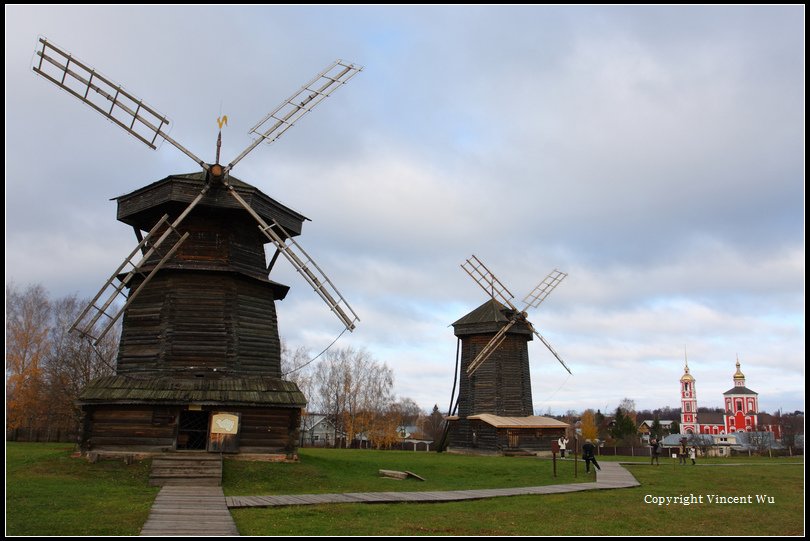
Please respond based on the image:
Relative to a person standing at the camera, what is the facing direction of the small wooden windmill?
facing the viewer and to the right of the viewer

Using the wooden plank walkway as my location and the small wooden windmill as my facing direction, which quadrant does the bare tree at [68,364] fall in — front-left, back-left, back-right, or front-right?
front-left

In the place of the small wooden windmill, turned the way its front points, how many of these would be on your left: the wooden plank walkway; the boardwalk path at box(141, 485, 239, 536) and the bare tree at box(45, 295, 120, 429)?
0

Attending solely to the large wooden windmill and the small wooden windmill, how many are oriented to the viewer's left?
0

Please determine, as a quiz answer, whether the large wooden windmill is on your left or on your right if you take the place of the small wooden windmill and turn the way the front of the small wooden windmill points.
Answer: on your right

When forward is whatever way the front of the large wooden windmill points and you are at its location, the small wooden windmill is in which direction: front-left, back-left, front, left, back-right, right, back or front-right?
back-left

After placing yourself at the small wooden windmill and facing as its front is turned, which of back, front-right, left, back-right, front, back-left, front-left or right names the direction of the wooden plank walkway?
front-right

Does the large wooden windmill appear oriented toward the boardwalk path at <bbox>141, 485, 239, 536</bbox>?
yes

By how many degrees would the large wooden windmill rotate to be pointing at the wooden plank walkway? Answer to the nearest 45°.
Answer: approximately 45° to its left

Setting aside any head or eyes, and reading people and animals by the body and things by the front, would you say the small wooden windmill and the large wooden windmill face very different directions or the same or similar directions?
same or similar directions

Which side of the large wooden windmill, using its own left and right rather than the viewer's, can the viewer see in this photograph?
front
